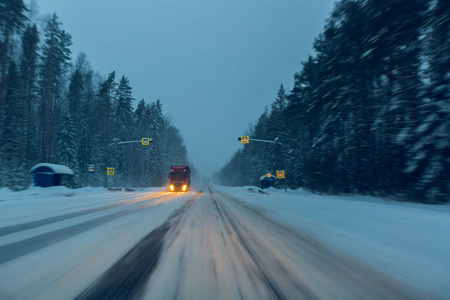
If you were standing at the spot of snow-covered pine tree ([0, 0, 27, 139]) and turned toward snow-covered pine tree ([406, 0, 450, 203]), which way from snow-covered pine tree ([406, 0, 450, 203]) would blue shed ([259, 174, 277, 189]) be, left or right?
left

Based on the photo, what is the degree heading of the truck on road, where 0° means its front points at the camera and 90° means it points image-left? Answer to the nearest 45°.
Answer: approximately 0°

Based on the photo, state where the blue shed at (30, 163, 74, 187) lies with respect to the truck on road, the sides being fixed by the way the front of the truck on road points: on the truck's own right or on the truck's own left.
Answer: on the truck's own right

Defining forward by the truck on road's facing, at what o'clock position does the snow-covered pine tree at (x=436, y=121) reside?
The snow-covered pine tree is roughly at 11 o'clock from the truck on road.

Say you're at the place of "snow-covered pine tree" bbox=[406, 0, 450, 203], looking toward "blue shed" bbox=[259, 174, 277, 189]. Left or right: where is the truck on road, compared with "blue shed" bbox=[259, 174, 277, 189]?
left

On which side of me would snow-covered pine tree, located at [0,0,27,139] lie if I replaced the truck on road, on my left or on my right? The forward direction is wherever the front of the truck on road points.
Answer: on my right

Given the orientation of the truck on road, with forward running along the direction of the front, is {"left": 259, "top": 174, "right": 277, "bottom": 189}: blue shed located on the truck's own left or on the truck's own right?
on the truck's own left
